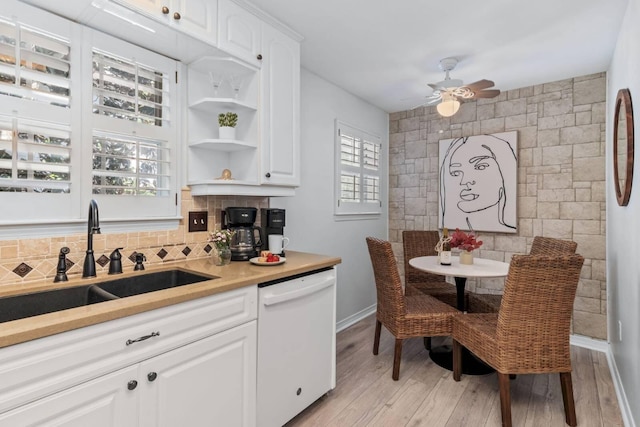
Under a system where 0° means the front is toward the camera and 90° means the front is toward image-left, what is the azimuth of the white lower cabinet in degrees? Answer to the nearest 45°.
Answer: approximately 315°

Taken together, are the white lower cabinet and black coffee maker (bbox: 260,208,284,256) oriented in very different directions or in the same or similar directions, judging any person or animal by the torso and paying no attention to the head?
same or similar directions

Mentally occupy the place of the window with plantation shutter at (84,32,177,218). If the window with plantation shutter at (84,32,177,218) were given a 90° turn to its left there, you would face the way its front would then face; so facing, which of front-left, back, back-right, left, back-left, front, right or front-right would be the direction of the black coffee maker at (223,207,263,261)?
front-right

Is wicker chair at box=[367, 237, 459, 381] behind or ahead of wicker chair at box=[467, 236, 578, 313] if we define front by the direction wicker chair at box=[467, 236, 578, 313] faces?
ahead

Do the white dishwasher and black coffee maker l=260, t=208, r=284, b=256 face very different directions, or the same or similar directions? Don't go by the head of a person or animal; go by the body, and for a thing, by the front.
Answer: same or similar directions

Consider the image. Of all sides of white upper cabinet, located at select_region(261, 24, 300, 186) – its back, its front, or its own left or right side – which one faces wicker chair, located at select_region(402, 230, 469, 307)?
left

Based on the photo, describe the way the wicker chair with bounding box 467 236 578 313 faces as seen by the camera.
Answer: facing the viewer and to the left of the viewer

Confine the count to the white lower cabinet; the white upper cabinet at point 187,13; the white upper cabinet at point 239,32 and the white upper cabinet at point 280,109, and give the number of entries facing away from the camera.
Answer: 0

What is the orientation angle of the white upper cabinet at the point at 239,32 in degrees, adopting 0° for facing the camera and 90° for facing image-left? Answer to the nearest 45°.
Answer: approximately 315°

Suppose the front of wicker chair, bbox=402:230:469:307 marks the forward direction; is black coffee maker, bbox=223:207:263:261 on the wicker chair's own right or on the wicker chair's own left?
on the wicker chair's own right

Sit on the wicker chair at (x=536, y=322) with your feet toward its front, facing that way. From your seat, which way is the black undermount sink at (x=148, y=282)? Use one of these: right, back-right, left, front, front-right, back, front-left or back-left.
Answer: left

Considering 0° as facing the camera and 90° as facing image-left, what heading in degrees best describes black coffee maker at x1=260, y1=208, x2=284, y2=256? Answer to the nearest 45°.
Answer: approximately 315°

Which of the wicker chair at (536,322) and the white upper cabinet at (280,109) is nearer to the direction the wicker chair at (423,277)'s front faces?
the wicker chair

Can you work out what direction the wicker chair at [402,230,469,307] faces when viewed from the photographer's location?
facing the viewer and to the right of the viewer
